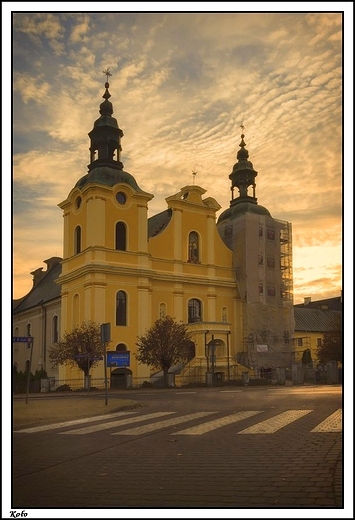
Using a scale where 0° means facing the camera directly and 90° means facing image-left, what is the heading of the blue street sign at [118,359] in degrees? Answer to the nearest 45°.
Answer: approximately 0°

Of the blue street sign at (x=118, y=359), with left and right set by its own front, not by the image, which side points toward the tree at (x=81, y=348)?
right

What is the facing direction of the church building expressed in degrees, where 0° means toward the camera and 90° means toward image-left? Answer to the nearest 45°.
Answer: approximately 315°

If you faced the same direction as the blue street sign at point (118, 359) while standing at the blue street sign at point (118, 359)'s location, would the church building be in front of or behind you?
behind

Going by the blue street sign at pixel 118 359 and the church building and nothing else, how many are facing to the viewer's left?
0

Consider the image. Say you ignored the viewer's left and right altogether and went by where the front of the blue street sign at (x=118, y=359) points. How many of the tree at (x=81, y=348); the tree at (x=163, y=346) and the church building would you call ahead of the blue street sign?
0
